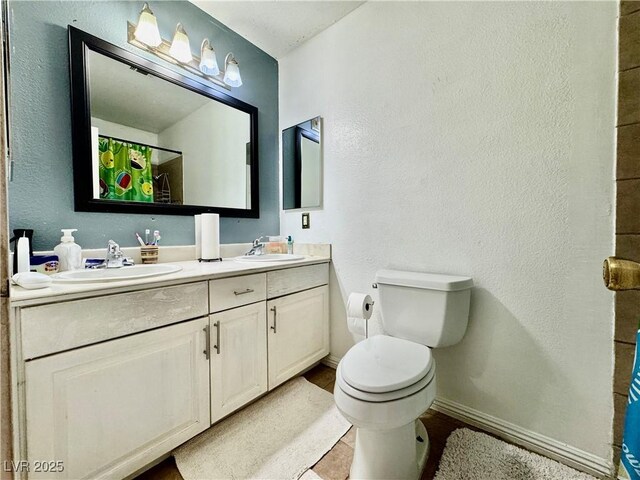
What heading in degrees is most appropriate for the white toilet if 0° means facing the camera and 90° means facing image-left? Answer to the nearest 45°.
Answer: approximately 45°

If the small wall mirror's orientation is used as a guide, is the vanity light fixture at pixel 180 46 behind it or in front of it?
in front

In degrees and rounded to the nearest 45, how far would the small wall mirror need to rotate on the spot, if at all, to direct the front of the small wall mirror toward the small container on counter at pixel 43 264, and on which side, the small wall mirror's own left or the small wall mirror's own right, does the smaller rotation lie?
0° — it already faces it

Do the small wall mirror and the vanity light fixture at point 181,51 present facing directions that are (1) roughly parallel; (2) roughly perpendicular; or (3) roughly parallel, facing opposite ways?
roughly perpendicular

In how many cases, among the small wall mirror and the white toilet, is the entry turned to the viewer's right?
0

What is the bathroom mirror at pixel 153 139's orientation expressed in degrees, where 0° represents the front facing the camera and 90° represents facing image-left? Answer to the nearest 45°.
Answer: approximately 315°

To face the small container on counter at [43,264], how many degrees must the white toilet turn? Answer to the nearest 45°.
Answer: approximately 45° to its right

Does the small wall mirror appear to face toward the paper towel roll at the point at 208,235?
yes
